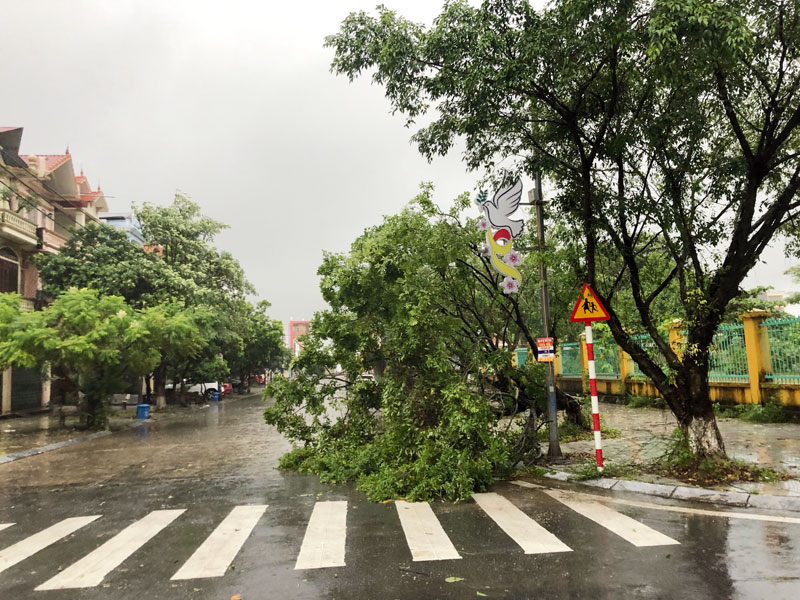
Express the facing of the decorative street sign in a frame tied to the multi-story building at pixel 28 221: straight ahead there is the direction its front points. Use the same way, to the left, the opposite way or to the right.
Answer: to the right

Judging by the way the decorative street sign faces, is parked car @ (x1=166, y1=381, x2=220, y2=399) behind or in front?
behind

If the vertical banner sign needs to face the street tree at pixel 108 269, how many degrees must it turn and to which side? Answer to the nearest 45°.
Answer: approximately 135° to its right

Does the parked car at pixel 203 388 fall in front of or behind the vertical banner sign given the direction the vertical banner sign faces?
behind

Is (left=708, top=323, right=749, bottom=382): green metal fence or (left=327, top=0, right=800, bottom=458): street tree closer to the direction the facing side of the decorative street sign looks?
the street tree

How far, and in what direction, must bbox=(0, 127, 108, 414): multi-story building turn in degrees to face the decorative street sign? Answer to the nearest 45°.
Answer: approximately 45° to its right

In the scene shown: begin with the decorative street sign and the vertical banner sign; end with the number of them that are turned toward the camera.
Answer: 2

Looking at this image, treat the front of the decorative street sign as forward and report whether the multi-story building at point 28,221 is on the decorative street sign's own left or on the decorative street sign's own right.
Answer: on the decorative street sign's own right

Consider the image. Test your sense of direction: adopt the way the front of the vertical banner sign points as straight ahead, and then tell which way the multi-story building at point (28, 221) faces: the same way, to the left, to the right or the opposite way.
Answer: to the left

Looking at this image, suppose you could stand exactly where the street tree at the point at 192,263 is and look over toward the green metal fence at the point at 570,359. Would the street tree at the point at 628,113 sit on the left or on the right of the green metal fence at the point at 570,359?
right
